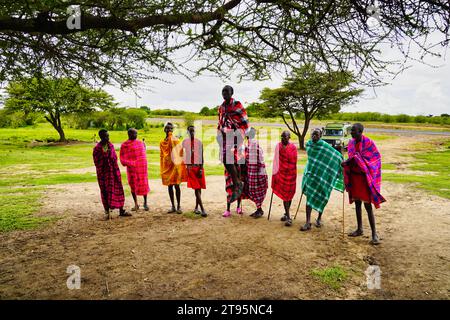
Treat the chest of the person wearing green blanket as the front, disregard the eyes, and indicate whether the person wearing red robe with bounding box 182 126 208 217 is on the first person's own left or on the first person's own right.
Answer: on the first person's own right

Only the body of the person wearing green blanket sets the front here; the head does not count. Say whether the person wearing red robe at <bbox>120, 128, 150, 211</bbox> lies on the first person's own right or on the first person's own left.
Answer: on the first person's own right

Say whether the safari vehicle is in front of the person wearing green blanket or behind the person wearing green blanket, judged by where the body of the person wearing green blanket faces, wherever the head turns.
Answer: behind

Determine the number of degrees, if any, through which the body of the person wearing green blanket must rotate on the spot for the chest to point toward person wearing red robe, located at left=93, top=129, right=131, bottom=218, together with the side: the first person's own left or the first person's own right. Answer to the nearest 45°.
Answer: approximately 45° to the first person's own right

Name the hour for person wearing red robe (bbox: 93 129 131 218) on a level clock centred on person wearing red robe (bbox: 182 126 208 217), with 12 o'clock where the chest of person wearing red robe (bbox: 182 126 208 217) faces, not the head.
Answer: person wearing red robe (bbox: 93 129 131 218) is roughly at 3 o'clock from person wearing red robe (bbox: 182 126 208 217).

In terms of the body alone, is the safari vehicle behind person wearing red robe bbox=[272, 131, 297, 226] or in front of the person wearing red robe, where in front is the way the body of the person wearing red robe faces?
behind

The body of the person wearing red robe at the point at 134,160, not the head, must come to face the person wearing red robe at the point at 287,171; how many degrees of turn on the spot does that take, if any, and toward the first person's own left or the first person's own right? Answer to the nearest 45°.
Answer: approximately 45° to the first person's own left

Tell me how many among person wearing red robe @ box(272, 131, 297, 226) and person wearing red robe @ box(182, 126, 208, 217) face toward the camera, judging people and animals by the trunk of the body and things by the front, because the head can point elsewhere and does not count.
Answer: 2

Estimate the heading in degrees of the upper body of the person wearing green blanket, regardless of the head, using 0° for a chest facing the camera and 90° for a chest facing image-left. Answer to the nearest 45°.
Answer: approximately 45°

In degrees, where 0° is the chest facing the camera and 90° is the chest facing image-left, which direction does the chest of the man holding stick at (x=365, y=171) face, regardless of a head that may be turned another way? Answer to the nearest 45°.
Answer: approximately 45°
